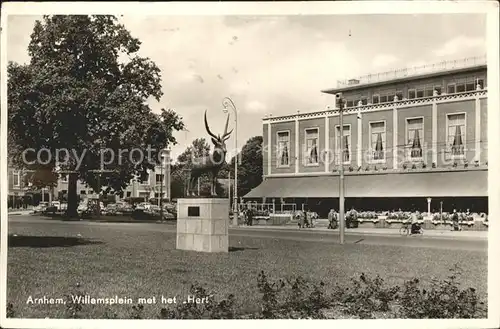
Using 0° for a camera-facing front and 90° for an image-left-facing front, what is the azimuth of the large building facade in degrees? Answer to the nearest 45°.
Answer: approximately 45°

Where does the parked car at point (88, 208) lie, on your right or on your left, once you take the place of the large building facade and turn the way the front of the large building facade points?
on your right

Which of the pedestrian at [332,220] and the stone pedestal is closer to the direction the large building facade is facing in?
the stone pedestal

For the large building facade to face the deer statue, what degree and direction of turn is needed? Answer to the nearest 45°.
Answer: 0° — it already faces it

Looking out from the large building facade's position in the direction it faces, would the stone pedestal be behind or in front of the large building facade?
in front
